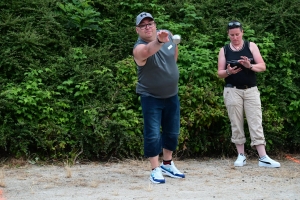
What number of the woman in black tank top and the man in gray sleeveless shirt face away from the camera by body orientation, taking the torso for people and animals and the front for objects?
0

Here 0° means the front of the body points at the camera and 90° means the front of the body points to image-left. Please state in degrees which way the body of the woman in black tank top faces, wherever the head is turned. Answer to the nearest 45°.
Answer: approximately 0°

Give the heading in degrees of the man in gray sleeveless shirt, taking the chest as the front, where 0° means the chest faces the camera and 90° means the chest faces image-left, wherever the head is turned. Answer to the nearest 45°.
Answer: approximately 315°

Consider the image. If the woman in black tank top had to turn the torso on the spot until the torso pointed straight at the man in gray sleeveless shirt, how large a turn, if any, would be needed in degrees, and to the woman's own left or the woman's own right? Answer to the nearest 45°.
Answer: approximately 45° to the woman's own right

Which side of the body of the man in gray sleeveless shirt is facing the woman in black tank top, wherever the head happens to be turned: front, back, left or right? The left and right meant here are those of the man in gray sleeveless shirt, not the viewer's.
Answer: left
